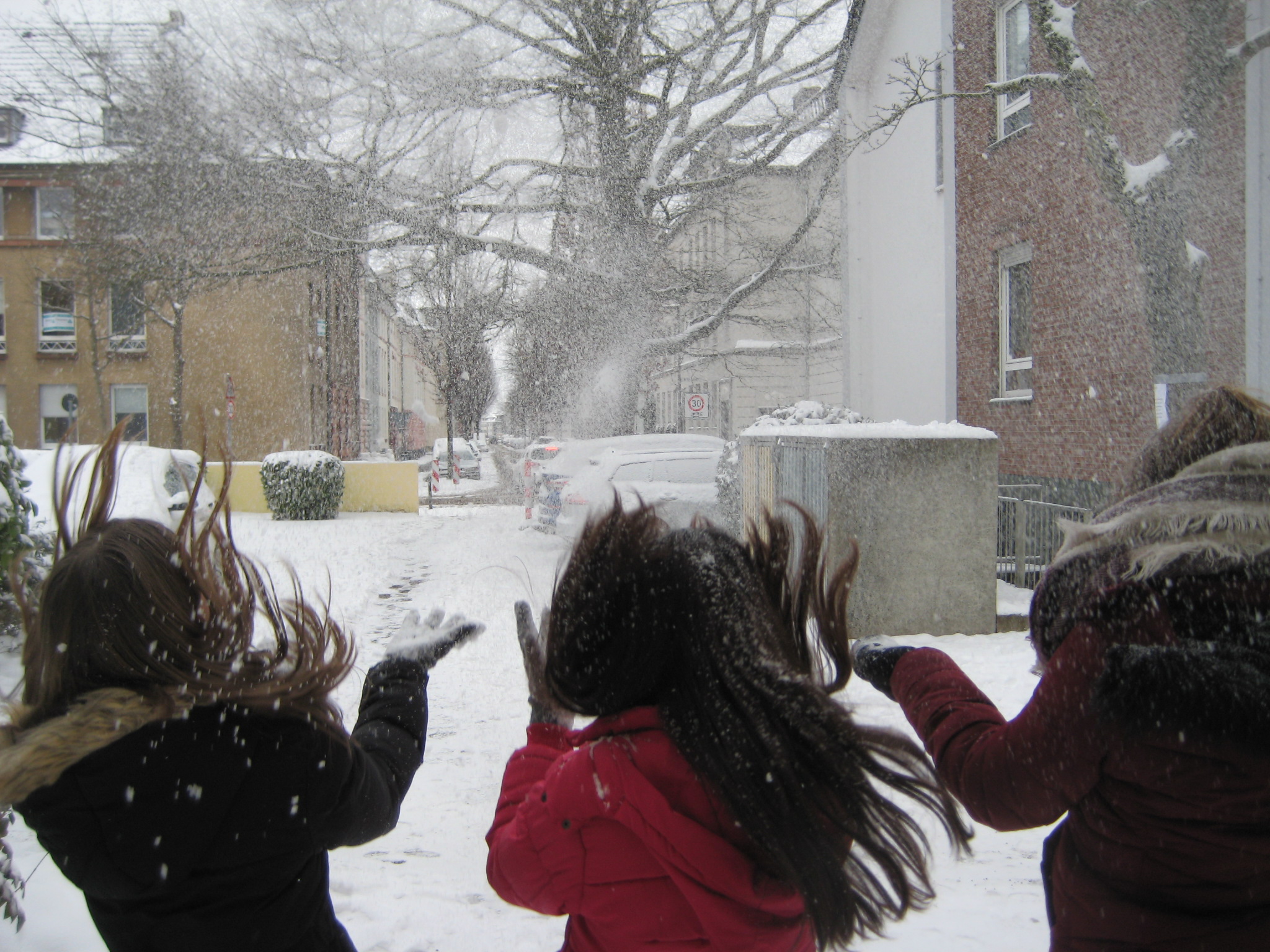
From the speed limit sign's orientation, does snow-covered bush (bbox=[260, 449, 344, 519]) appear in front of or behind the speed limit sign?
in front

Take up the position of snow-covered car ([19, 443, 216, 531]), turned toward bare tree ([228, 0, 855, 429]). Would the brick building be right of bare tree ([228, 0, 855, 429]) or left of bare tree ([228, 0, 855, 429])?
right

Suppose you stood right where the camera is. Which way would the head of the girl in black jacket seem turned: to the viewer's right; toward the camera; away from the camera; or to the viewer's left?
away from the camera

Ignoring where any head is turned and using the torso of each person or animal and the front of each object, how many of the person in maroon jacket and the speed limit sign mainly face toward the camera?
1

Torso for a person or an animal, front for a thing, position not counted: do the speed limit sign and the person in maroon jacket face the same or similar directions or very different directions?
very different directions

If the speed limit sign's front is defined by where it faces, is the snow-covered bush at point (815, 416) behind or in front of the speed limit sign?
in front

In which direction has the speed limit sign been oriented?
toward the camera

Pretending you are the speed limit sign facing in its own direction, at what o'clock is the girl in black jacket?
The girl in black jacket is roughly at 12 o'clock from the speed limit sign.

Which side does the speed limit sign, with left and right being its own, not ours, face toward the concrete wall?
front

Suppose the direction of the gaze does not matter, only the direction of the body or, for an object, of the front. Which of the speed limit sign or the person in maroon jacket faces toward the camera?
the speed limit sign

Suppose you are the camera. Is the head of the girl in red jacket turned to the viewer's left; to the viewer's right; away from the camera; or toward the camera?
away from the camera

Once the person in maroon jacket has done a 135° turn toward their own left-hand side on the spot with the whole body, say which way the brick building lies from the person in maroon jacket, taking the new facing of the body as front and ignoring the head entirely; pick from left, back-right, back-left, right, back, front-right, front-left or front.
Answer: back

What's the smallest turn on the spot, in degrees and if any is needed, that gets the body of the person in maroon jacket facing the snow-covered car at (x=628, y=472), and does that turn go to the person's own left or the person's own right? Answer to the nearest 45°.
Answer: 0° — they already face it

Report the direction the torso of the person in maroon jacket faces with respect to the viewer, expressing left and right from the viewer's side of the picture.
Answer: facing away from the viewer and to the left of the viewer

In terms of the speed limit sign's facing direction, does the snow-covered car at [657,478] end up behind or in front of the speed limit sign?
in front
